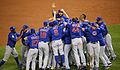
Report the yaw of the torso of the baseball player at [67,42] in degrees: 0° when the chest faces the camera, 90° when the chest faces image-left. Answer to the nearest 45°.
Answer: approximately 180°

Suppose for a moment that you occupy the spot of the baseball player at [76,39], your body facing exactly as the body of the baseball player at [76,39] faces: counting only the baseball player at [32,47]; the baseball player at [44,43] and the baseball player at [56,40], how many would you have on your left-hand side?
3

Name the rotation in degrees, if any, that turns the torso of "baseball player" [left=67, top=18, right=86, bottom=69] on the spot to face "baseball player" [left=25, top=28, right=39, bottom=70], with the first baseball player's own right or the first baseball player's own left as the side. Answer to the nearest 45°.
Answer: approximately 90° to the first baseball player's own left

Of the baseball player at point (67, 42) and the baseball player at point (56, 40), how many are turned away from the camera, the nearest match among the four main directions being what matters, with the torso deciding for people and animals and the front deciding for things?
2

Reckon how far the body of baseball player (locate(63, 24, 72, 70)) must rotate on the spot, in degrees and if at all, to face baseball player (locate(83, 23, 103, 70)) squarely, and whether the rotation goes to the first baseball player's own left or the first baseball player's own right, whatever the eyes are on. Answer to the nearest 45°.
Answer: approximately 90° to the first baseball player's own right

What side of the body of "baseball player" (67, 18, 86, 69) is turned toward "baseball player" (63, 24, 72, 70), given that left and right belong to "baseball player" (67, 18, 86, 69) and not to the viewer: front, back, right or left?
left

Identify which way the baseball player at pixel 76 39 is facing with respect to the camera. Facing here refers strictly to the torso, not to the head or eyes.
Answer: away from the camera

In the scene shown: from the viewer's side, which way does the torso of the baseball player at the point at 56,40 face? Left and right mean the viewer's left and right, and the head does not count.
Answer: facing away from the viewer
